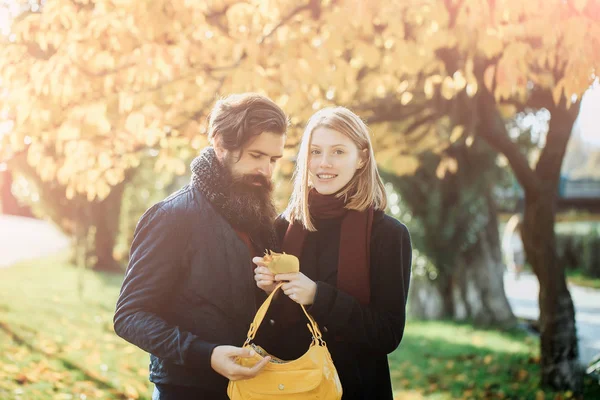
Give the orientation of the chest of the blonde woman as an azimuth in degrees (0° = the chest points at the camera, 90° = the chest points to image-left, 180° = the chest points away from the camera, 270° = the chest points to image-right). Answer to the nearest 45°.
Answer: approximately 45°

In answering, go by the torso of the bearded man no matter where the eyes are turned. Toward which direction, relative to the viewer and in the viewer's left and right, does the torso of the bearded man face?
facing the viewer and to the right of the viewer

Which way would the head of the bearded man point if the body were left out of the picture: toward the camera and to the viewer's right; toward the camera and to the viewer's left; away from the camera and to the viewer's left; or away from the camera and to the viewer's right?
toward the camera and to the viewer's right

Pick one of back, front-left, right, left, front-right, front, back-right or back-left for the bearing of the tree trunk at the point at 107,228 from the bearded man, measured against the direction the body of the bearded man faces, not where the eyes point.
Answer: back-left

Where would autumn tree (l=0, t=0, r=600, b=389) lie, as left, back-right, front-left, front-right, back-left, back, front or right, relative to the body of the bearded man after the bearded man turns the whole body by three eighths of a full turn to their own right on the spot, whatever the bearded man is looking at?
right

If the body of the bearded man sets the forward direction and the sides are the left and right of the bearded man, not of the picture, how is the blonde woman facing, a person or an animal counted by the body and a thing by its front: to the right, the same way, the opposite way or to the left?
to the right
